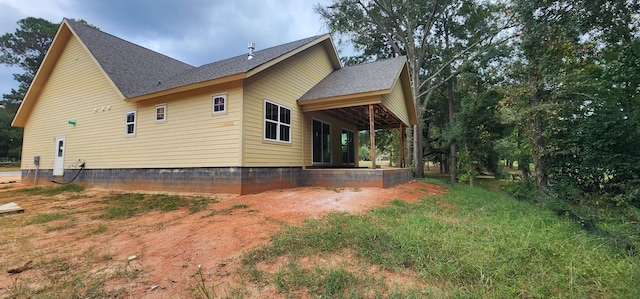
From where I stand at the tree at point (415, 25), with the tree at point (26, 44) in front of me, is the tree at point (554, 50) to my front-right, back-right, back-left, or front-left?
back-left

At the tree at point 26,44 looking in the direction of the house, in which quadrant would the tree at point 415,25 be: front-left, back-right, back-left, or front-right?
front-left
